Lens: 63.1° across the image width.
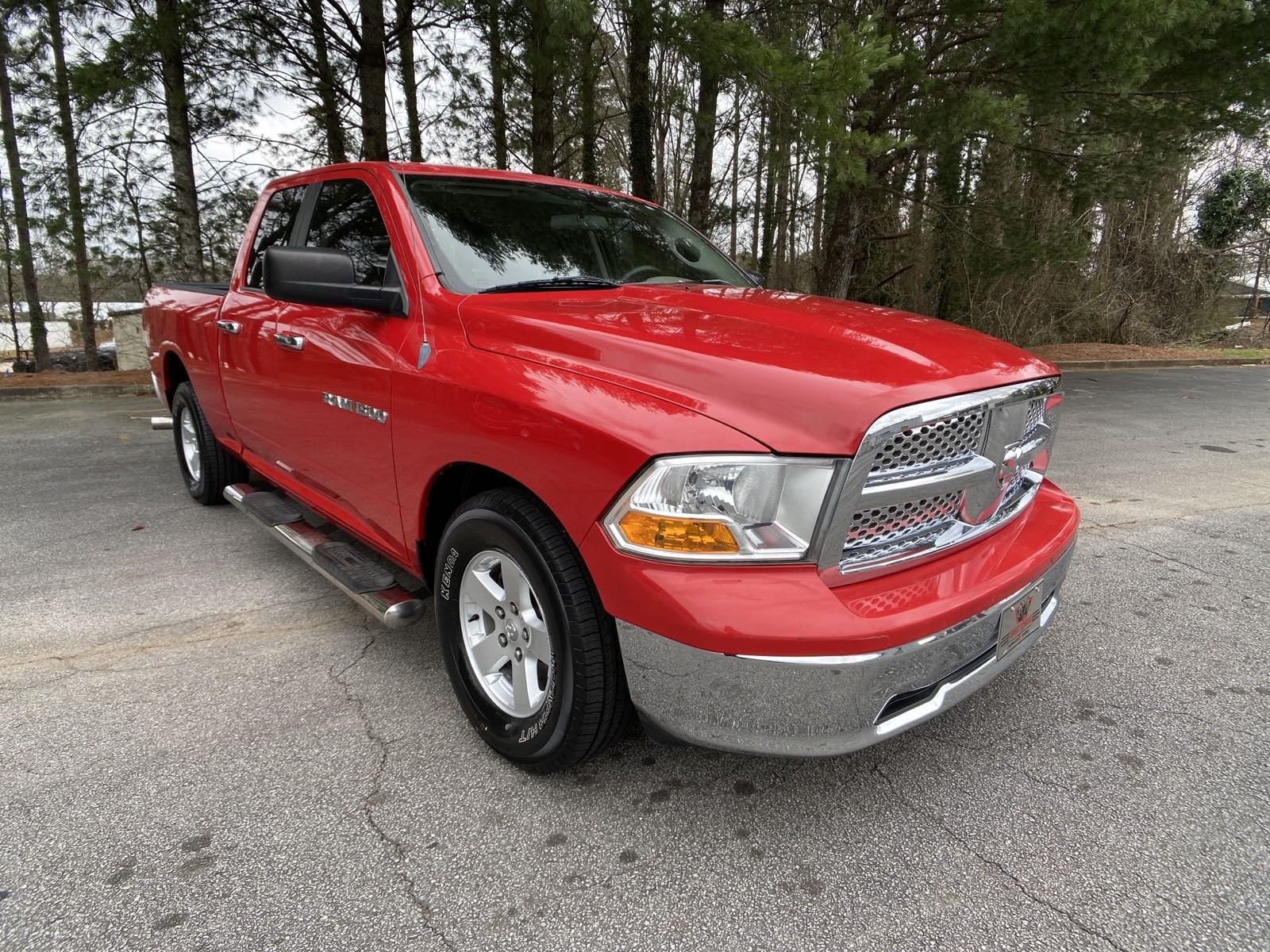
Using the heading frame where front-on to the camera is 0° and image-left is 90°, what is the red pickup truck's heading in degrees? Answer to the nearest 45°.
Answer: approximately 315°

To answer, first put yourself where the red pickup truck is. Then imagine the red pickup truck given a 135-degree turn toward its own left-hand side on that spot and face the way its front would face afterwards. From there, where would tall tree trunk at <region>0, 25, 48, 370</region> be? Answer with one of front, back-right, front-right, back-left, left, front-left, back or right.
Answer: front-left

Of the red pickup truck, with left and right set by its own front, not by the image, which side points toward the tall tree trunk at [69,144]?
back

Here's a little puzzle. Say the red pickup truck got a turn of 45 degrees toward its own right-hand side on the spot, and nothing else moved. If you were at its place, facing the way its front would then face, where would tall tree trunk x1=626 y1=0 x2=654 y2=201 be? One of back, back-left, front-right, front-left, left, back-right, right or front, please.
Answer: back

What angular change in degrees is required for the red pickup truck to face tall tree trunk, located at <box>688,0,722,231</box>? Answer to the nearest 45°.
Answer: approximately 135° to its left

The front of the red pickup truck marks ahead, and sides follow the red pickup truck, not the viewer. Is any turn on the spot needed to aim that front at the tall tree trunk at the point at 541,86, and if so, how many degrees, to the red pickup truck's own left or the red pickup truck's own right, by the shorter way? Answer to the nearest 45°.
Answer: approximately 135° to the red pickup truck's own left

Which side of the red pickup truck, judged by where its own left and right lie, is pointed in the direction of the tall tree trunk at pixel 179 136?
back

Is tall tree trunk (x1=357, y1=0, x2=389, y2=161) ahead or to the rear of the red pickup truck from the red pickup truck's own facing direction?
to the rear
